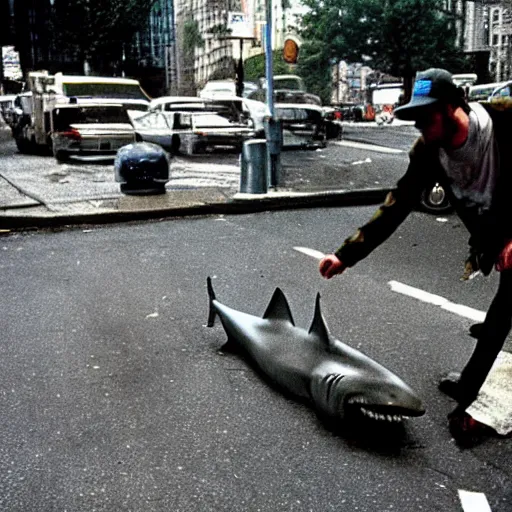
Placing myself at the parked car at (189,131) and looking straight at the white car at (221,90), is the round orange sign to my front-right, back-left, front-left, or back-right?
front-right

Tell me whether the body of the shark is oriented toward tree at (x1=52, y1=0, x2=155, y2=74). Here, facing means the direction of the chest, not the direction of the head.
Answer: no

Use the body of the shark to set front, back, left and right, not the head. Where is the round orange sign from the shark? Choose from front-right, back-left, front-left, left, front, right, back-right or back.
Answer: back-left

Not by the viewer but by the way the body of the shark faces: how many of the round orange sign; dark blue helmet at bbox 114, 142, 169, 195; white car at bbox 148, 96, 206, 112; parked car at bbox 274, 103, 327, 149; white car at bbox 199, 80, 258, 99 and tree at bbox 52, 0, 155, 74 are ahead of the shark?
0

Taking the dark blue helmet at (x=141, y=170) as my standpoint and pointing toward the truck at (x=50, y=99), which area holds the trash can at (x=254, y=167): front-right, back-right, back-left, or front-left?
back-right

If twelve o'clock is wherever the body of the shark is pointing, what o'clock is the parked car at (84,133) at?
The parked car is roughly at 7 o'clock from the shark.

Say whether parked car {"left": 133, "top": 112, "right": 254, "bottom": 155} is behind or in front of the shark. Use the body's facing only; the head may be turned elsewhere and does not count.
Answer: behind

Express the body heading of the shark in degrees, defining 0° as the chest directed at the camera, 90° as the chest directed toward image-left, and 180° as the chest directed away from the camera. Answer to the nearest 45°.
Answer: approximately 315°

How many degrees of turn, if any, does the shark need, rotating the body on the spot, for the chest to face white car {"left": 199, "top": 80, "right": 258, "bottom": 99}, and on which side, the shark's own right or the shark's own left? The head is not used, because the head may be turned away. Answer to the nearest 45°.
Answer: approximately 135° to the shark's own left

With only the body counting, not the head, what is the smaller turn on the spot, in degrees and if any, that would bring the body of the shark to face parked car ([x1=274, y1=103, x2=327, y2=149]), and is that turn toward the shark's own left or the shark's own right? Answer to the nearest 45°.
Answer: approximately 135° to the shark's own left

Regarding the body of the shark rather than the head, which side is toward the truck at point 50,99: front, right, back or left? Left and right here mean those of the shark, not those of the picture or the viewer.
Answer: back

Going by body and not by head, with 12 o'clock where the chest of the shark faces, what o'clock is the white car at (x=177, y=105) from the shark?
The white car is roughly at 7 o'clock from the shark.

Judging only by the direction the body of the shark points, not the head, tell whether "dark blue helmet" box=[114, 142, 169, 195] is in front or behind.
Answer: behind

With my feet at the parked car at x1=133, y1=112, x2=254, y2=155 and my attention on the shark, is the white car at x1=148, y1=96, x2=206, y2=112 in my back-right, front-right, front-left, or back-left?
back-right

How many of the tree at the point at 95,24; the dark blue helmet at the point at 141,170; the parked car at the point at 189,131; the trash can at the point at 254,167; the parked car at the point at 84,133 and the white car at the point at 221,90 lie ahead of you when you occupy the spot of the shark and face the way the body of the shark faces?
0

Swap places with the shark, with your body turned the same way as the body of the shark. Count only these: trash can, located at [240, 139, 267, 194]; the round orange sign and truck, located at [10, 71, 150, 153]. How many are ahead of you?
0
